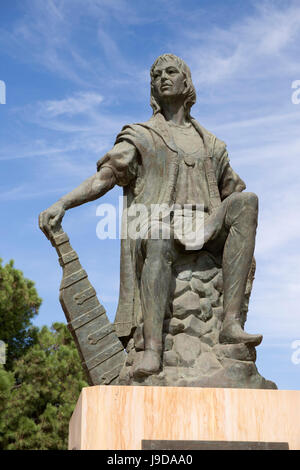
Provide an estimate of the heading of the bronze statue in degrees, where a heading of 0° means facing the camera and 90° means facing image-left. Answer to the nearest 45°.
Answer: approximately 0°

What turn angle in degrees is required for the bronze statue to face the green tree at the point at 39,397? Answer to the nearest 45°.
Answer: approximately 180°
